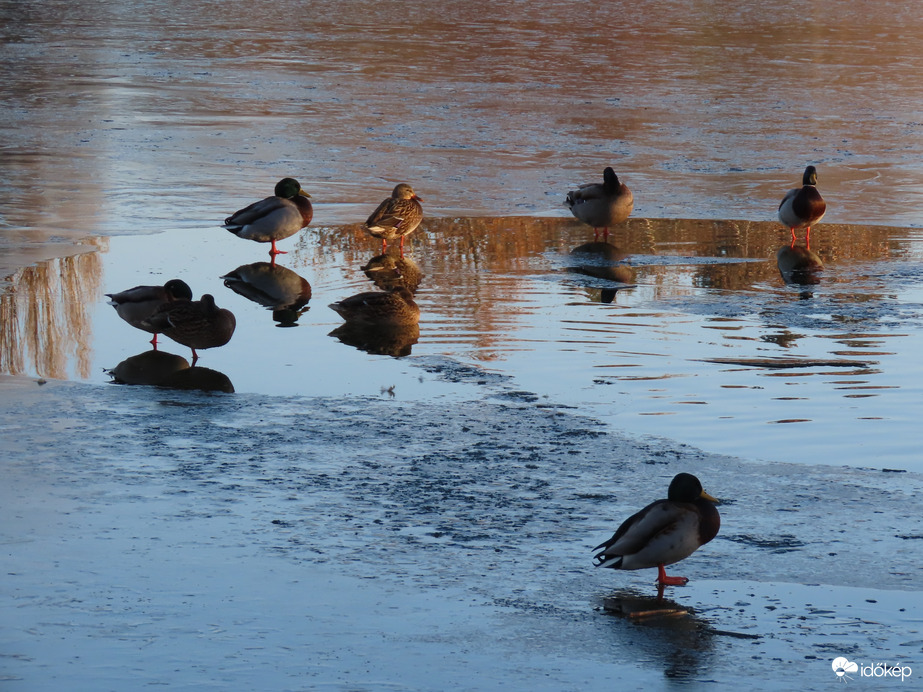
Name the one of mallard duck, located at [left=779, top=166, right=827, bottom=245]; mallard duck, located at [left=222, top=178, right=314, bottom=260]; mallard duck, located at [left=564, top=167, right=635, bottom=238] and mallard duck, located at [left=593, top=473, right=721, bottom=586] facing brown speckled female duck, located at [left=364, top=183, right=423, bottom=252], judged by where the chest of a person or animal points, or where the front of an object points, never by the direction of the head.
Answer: mallard duck, located at [left=222, top=178, right=314, bottom=260]

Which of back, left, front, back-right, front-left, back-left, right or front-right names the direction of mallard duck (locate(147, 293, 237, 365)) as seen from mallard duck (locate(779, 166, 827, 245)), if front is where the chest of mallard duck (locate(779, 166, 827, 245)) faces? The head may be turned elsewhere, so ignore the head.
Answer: right

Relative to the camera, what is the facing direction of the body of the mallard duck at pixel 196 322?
to the viewer's right

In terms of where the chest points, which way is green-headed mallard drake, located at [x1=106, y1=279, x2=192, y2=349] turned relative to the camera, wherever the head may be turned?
to the viewer's right

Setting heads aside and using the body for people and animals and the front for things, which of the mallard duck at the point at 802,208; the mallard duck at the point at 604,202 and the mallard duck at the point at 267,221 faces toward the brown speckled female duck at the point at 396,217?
the mallard duck at the point at 267,221

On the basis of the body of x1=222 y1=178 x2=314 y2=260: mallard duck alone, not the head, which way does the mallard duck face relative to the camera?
to the viewer's right

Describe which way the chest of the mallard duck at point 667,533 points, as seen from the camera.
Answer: to the viewer's right
